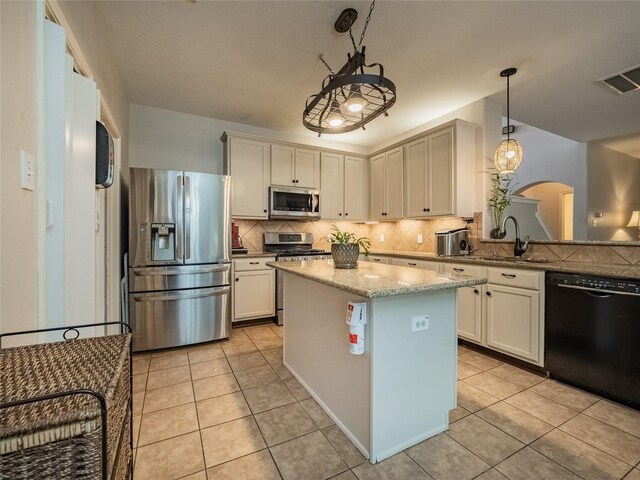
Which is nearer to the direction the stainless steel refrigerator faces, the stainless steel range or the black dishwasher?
the black dishwasher

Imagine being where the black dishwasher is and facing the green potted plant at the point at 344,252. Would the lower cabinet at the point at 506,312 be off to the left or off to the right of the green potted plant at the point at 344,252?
right

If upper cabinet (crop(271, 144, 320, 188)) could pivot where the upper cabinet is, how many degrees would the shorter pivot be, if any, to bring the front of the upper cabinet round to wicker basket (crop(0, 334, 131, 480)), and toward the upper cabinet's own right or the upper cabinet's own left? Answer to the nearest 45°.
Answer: approximately 45° to the upper cabinet's own right

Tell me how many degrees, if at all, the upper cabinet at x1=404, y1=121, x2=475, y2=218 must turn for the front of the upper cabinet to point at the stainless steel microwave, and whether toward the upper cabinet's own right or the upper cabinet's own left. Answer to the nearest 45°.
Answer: approximately 45° to the upper cabinet's own right

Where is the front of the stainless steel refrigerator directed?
toward the camera

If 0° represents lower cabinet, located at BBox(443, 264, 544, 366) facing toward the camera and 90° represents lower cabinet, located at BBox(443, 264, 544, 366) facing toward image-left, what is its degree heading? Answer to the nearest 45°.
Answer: approximately 45°

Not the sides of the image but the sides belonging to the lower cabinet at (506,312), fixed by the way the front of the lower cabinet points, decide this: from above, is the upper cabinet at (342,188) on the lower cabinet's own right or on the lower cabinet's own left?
on the lower cabinet's own right

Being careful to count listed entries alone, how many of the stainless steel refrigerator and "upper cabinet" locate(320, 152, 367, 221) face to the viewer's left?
0

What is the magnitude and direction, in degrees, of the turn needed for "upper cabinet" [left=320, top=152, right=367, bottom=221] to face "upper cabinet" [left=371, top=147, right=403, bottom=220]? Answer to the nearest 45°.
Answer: approximately 45° to its left

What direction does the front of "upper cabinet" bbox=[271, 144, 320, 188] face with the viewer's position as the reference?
facing the viewer and to the right of the viewer

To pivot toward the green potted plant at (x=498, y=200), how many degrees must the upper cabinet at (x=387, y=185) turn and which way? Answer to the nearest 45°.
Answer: approximately 90° to its left

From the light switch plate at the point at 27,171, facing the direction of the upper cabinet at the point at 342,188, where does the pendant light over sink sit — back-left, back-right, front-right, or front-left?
front-right

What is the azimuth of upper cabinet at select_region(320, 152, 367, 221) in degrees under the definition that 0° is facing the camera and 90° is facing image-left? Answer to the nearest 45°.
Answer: approximately 315°

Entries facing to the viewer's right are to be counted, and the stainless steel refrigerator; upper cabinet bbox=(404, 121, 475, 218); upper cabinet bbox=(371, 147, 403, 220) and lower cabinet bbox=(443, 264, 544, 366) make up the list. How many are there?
0

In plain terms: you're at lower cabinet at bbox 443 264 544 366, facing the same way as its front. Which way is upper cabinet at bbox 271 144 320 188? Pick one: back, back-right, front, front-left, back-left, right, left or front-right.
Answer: front-right

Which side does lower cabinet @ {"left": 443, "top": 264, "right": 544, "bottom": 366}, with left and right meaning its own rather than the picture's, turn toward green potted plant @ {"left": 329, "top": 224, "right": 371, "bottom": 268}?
front
